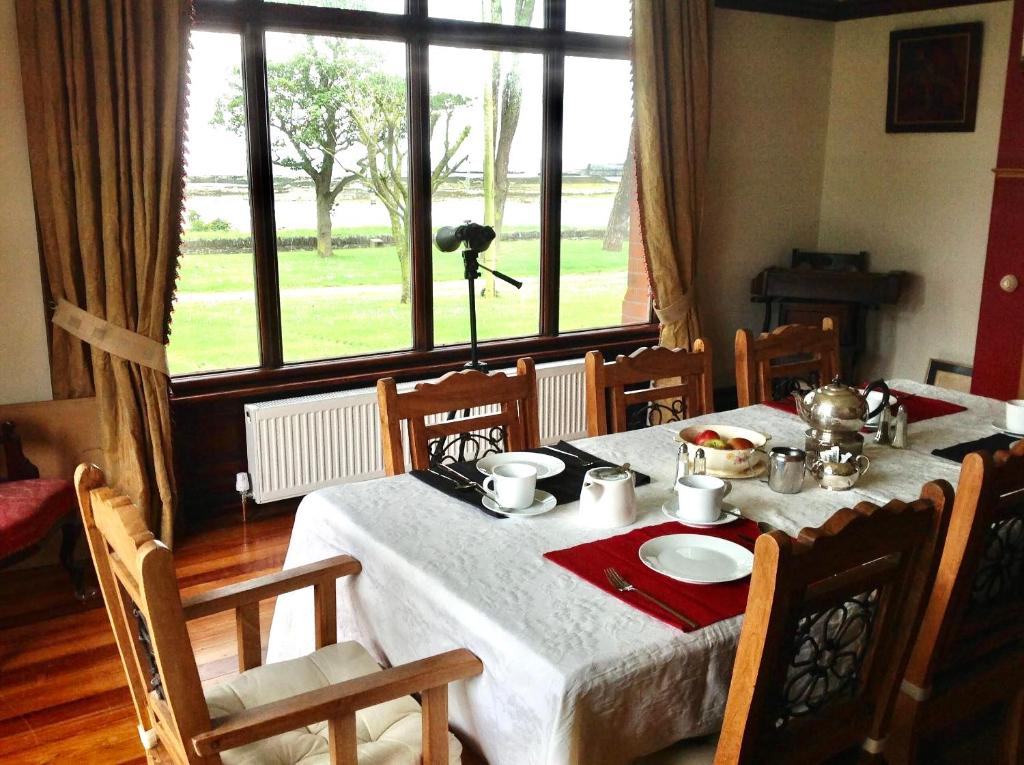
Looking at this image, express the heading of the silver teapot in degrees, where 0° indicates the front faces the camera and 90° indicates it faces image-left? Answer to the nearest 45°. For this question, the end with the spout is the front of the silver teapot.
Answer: approximately 90°

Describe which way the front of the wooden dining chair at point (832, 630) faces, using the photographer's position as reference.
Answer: facing away from the viewer and to the left of the viewer

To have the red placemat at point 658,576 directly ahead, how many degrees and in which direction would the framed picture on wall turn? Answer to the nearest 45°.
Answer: approximately 45° to its left

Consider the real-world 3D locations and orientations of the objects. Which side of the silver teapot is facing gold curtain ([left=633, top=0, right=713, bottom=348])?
right

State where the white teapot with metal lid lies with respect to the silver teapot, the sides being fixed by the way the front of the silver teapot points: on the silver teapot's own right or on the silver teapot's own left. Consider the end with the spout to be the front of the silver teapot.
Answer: on the silver teapot's own left

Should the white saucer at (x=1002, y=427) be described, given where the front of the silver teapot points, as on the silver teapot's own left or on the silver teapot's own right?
on the silver teapot's own right

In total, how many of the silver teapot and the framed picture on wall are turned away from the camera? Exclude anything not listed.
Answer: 0

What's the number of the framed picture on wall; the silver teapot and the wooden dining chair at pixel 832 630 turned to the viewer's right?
0

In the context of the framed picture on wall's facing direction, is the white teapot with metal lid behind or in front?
in front

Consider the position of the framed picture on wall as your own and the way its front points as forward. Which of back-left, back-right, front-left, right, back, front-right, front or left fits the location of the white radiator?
front

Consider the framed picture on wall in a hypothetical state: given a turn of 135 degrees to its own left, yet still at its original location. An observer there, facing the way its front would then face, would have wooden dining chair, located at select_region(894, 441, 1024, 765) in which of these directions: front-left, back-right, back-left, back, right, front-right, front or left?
right

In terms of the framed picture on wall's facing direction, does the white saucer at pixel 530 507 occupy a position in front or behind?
in front

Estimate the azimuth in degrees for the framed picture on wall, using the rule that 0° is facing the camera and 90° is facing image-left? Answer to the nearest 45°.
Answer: approximately 45°
